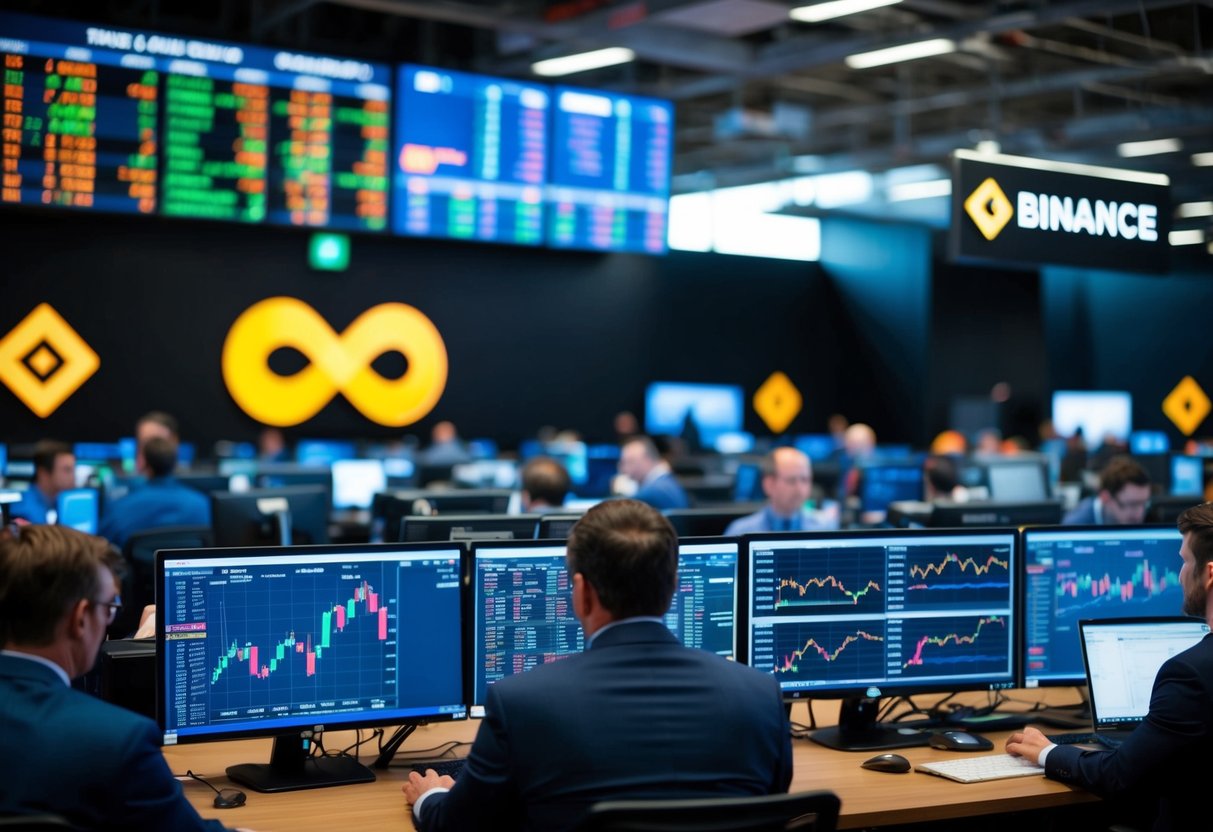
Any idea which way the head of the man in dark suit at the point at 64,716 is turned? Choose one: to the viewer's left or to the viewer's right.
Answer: to the viewer's right

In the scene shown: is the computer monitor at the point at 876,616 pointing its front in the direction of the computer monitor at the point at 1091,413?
no

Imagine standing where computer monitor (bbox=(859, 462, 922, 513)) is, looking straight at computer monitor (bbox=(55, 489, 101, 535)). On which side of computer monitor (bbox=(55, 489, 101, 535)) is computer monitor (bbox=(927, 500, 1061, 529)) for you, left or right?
left

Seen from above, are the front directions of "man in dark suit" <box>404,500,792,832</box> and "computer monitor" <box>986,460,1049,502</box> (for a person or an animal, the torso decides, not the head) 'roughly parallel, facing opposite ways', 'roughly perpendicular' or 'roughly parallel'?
roughly parallel, facing opposite ways

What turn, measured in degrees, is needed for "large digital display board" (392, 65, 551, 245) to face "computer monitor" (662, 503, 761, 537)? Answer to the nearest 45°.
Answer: approximately 45° to its right

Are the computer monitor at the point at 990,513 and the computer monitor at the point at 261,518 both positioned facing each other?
no

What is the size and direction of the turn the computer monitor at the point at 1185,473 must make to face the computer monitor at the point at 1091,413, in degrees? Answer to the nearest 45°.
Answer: approximately 180°

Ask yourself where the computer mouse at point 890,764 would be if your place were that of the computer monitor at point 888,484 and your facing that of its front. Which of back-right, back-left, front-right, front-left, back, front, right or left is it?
front

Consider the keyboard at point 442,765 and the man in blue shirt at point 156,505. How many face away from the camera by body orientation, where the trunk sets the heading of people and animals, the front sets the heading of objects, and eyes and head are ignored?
1

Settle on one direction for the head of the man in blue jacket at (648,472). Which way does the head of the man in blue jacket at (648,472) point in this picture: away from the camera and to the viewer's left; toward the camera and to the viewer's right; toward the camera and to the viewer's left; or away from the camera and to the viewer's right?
toward the camera and to the viewer's left

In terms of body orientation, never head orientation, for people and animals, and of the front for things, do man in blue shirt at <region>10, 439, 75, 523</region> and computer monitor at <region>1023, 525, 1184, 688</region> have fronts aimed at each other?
no

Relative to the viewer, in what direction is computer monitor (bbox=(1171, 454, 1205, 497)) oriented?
toward the camera

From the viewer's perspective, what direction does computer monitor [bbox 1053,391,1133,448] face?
toward the camera

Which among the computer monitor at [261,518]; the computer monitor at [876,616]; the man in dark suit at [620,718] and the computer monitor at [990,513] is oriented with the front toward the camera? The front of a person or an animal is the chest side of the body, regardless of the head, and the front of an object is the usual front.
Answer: the computer monitor at [876,616]
